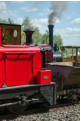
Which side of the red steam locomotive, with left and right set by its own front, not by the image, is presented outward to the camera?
right
